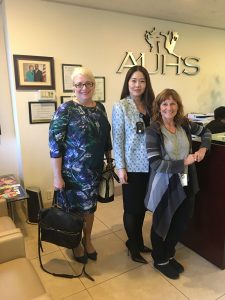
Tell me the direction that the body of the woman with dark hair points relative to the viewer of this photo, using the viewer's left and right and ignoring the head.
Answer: facing the viewer and to the right of the viewer

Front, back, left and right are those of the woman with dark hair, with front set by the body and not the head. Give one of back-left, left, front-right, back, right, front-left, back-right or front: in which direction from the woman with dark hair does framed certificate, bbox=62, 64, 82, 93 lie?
back

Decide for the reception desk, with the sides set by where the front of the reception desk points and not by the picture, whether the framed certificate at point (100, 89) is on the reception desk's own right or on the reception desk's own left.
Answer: on the reception desk's own right

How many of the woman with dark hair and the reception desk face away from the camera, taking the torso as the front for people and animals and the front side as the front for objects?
0

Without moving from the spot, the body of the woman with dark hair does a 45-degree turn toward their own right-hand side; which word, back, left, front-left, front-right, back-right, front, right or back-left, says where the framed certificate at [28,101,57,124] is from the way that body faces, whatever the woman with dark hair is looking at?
back-right

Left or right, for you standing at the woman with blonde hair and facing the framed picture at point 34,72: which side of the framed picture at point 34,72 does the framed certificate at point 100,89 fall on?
right

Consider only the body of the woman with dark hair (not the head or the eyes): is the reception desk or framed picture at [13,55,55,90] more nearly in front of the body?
the reception desk

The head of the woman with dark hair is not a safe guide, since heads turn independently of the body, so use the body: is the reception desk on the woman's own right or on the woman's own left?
on the woman's own left

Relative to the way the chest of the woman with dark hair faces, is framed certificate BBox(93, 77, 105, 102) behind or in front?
behind

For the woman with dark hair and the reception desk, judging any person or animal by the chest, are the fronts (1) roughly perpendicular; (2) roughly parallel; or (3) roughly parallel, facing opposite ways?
roughly perpendicular

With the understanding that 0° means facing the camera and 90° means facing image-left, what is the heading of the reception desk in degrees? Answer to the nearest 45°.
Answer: approximately 45°

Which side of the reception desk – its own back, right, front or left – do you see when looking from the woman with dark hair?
front
